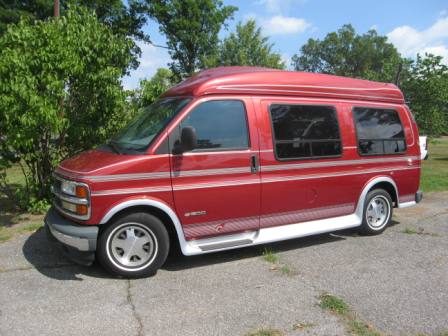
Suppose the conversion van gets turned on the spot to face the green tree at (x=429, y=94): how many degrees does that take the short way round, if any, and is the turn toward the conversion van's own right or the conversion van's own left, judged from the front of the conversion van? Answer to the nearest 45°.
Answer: approximately 180°

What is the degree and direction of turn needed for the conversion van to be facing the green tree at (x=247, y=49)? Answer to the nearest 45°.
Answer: approximately 135° to its right

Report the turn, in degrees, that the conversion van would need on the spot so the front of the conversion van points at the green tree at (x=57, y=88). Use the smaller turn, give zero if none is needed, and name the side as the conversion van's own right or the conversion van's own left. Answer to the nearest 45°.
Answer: approximately 90° to the conversion van's own right

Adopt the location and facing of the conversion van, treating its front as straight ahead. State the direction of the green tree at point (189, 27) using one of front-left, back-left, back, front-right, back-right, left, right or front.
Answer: back-right

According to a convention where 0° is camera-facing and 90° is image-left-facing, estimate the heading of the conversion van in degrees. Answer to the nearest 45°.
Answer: approximately 45°

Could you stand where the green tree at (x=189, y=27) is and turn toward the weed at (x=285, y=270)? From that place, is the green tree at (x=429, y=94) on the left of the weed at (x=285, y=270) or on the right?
left
